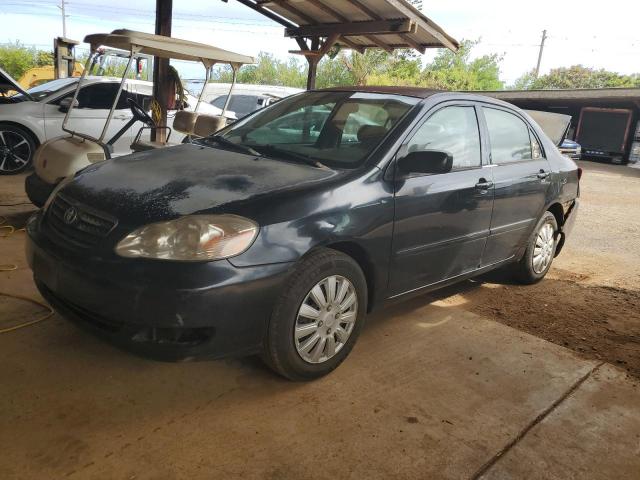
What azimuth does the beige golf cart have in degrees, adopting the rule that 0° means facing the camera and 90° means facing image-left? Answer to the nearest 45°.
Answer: approximately 45°

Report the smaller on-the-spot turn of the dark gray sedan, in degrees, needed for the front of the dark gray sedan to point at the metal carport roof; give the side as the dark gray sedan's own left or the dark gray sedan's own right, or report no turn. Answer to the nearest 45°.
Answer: approximately 135° to the dark gray sedan's own right

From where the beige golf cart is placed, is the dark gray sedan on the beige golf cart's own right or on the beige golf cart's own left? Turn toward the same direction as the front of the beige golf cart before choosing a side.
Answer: on the beige golf cart's own left

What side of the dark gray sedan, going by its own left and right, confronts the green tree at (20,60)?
right

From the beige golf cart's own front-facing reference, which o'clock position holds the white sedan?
The white sedan is roughly at 4 o'clock from the beige golf cart.

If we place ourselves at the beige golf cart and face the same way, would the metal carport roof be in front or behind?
behind

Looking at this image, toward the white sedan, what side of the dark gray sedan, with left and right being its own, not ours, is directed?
right

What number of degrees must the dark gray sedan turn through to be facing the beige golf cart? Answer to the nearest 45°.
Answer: approximately 90° to its right

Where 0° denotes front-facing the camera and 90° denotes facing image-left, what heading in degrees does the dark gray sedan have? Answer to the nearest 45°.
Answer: approximately 45°

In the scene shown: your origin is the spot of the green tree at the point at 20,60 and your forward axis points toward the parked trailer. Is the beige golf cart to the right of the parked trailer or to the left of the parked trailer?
right
